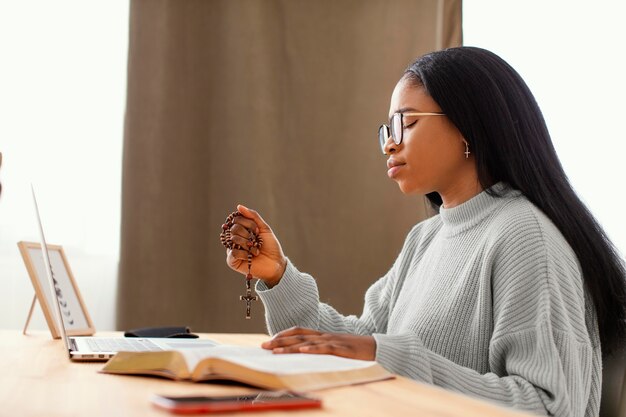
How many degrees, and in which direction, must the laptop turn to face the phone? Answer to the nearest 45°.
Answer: approximately 90° to its right

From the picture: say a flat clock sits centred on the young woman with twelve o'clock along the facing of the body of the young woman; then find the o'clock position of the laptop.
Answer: The laptop is roughly at 1 o'clock from the young woman.

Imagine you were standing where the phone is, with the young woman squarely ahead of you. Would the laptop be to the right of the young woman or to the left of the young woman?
left

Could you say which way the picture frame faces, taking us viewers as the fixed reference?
facing the viewer and to the right of the viewer

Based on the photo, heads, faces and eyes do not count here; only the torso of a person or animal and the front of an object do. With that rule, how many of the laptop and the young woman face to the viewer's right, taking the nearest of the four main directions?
1

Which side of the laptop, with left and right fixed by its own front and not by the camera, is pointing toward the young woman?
front

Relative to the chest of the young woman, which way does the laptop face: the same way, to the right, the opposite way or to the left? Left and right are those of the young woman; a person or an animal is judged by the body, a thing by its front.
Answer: the opposite way

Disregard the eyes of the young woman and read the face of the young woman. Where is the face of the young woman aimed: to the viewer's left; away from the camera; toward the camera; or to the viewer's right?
to the viewer's left

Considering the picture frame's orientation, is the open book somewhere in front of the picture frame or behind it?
in front

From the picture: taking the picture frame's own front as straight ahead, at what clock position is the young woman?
The young woman is roughly at 12 o'clock from the picture frame.

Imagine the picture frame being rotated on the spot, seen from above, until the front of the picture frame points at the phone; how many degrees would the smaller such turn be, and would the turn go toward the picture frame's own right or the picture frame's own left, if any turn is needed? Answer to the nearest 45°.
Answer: approximately 45° to the picture frame's own right

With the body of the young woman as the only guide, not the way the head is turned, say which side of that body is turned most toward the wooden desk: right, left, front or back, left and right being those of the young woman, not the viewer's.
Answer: front

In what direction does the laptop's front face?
to the viewer's right
